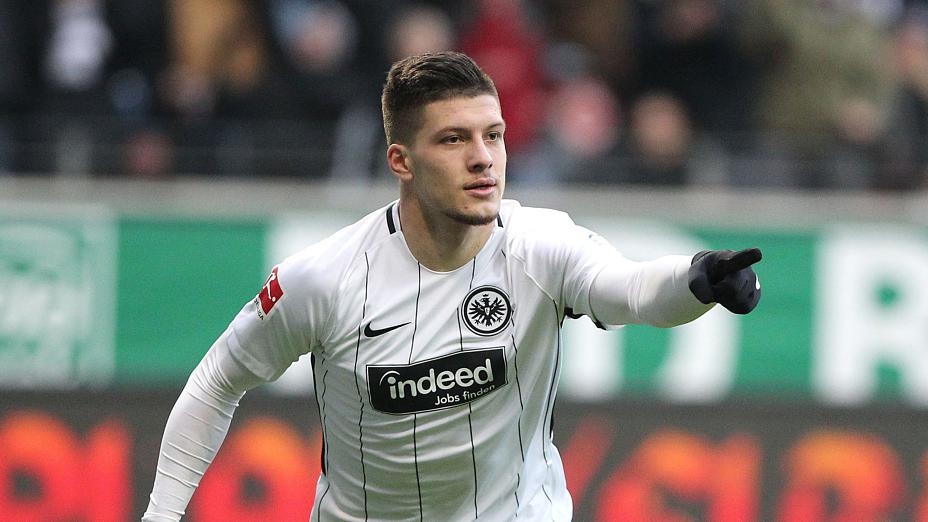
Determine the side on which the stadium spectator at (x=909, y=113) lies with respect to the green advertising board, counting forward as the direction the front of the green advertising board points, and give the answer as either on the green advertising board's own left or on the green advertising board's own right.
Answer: on the green advertising board's own left

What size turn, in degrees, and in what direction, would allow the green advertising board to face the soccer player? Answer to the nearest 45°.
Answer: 0° — it already faces them

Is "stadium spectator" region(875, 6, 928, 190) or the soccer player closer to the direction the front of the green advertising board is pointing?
the soccer player

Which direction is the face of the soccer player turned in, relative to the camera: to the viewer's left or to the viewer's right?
to the viewer's right

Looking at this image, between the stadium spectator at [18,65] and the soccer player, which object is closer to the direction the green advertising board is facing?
the soccer player

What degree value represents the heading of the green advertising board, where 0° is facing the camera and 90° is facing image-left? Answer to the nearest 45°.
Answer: approximately 0°
